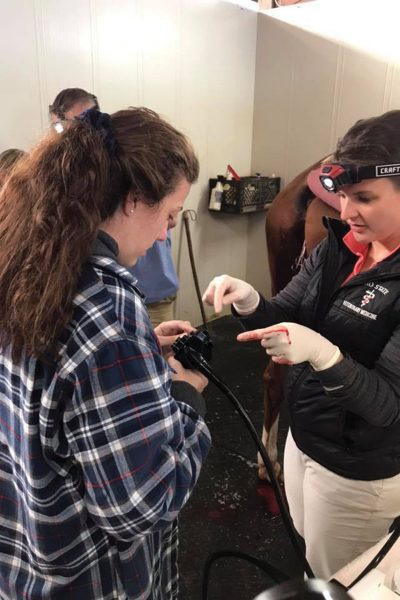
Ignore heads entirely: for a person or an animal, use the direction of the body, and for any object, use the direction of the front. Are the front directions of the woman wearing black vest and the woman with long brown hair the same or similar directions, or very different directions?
very different directions

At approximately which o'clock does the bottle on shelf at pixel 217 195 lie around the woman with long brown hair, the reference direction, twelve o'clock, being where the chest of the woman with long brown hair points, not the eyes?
The bottle on shelf is roughly at 11 o'clock from the woman with long brown hair.

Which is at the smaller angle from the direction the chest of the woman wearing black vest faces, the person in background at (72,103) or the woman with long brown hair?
the woman with long brown hair

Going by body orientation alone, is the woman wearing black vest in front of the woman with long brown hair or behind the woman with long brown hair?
in front

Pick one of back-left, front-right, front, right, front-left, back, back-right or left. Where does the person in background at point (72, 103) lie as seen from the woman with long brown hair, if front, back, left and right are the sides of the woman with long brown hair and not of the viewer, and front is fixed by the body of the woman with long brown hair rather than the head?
front-left

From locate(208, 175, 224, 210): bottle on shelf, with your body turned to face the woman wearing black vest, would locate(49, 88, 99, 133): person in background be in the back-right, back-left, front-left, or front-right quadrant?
front-right

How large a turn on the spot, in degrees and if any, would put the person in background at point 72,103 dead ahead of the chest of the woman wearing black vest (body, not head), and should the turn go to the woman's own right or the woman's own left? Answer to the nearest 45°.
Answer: approximately 90° to the woman's own right

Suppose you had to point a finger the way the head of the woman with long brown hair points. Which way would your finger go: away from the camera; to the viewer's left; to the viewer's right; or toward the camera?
to the viewer's right

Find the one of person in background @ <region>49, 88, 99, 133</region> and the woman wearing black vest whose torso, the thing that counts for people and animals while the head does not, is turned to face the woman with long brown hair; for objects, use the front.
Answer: the woman wearing black vest

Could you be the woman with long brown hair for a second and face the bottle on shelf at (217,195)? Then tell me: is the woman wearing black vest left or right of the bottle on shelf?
right

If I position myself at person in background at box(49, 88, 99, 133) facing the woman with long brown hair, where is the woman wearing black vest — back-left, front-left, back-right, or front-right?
front-left

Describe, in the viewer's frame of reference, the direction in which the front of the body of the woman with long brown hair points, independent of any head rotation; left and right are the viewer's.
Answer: facing away from the viewer and to the right of the viewer

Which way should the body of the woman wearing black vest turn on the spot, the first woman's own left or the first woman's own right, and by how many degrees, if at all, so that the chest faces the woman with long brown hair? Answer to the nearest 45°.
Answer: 0° — they already face them
